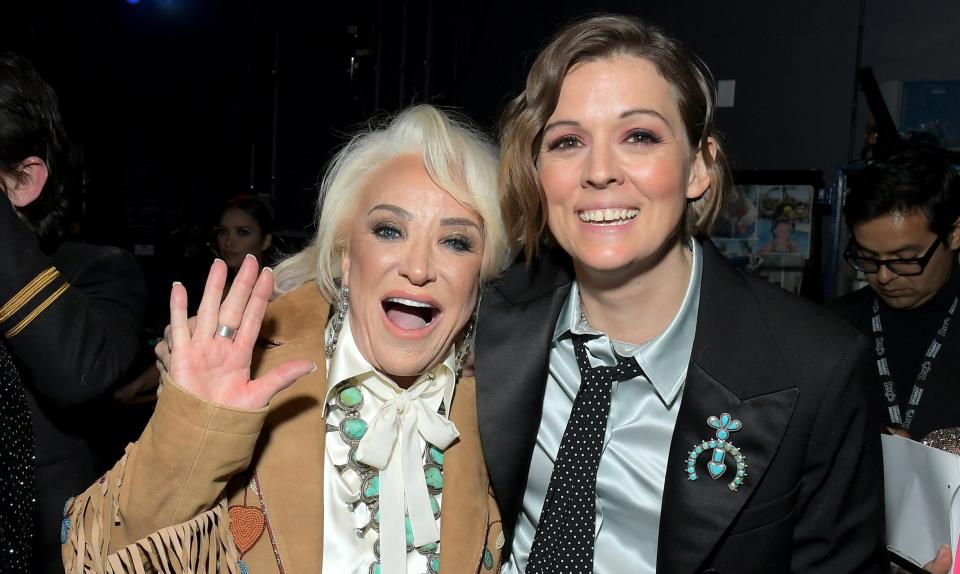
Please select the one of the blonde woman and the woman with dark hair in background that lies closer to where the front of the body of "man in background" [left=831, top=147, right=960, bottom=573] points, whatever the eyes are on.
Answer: the blonde woman

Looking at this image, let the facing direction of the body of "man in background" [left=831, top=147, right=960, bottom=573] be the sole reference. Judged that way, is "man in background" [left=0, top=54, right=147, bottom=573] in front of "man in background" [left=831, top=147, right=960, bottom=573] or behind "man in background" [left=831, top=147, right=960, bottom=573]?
in front

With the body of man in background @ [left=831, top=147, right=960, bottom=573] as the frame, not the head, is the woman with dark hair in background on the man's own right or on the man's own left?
on the man's own right

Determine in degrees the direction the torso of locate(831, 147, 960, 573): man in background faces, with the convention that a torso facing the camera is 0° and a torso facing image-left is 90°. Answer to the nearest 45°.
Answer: approximately 45°

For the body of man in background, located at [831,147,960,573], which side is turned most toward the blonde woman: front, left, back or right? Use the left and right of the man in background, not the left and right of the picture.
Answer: front
